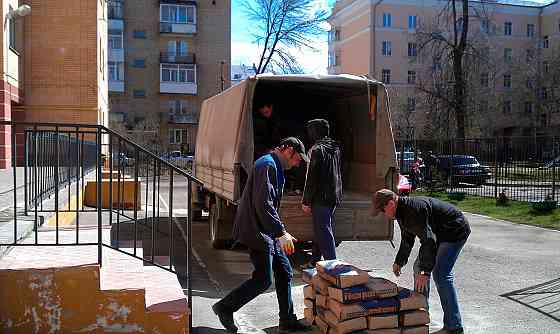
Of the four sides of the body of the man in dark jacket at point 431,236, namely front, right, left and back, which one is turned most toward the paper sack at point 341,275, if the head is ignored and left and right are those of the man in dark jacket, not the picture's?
front

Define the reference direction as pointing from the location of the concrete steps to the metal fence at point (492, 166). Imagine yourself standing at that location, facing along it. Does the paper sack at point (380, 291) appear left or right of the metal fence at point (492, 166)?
right

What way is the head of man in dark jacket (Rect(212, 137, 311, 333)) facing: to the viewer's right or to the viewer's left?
to the viewer's right

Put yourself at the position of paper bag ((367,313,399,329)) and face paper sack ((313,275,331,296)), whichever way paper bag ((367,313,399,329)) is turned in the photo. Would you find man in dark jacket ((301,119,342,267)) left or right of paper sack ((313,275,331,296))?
right

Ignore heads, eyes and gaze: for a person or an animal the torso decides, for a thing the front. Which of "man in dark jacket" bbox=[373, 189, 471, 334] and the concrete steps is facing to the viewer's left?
the man in dark jacket

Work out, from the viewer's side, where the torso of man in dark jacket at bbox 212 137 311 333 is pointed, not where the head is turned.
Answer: to the viewer's right

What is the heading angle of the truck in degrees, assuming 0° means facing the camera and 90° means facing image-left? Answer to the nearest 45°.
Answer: approximately 135°

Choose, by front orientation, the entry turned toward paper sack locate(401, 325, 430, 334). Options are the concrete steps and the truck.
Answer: the concrete steps

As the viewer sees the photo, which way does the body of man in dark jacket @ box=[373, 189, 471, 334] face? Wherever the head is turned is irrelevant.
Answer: to the viewer's left

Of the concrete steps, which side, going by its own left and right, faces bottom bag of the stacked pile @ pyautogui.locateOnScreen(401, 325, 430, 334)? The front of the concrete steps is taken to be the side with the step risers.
front
